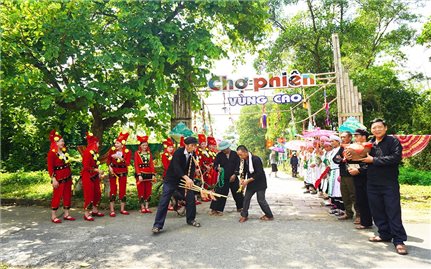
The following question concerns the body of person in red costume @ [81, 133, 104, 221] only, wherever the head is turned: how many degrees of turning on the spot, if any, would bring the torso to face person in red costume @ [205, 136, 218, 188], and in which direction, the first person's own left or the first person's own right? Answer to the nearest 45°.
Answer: approximately 45° to the first person's own left

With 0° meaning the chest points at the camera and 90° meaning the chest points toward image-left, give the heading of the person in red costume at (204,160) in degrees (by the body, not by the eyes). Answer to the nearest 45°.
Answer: approximately 315°

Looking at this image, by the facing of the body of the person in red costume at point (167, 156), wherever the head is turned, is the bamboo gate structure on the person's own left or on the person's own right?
on the person's own left

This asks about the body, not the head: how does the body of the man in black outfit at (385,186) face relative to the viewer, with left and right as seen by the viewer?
facing the viewer and to the left of the viewer

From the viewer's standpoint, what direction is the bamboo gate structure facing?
toward the camera
